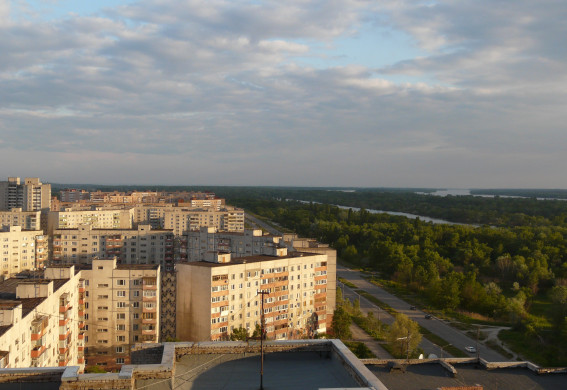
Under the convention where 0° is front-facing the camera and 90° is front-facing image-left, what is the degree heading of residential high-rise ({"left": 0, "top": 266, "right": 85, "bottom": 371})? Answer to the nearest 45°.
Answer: approximately 315°

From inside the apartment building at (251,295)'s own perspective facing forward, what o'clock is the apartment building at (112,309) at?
the apartment building at (112,309) is roughly at 4 o'clock from the apartment building at (251,295).

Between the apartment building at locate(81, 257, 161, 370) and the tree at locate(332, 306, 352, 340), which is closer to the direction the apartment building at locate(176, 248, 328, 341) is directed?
the tree

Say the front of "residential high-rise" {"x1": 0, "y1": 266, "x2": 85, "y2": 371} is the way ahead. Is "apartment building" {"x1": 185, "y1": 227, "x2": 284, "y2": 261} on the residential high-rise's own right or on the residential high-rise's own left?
on the residential high-rise's own left

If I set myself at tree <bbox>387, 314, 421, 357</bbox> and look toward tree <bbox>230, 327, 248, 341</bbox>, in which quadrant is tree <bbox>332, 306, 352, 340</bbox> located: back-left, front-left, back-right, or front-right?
front-right

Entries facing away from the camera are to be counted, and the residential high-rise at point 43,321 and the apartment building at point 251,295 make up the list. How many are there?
0

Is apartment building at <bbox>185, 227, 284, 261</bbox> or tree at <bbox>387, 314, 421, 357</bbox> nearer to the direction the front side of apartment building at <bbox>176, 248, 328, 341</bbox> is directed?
the tree

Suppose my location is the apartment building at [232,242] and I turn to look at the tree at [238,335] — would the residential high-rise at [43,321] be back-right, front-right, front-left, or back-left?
front-right

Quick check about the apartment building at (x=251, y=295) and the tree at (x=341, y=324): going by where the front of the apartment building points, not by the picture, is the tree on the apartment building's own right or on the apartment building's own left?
on the apartment building's own left

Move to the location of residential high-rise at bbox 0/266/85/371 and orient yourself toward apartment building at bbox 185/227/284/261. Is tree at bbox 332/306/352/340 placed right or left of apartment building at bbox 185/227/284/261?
right

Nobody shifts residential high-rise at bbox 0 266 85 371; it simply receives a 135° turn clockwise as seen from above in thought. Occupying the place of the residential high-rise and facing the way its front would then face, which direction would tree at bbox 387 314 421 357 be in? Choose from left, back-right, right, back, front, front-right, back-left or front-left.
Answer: back

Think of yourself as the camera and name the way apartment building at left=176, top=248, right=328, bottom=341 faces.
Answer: facing the viewer and to the right of the viewer

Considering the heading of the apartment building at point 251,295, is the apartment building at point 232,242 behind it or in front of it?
behind

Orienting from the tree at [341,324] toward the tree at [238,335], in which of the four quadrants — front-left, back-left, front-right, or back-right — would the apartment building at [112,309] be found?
front-right

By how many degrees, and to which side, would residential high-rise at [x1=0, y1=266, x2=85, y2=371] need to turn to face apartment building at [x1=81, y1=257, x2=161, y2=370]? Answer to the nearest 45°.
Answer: approximately 90° to its left
